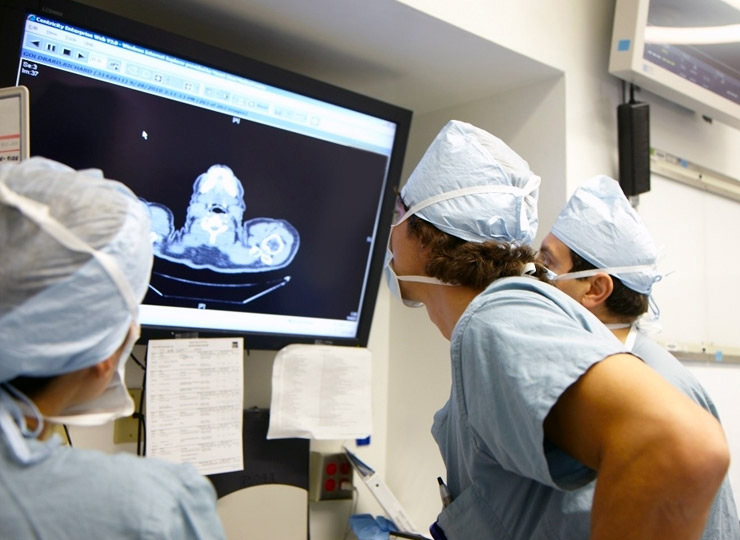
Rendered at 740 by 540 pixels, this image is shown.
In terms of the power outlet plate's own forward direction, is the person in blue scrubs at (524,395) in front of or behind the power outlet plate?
in front

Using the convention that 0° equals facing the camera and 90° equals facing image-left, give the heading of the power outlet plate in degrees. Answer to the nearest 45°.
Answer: approximately 0°

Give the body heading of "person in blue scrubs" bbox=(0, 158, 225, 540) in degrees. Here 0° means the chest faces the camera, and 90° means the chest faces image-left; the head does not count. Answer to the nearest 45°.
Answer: approximately 225°

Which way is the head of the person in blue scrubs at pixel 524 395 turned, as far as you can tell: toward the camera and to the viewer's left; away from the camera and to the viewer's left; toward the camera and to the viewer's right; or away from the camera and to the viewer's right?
away from the camera and to the viewer's left

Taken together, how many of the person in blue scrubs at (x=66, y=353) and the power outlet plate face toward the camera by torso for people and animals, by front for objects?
1

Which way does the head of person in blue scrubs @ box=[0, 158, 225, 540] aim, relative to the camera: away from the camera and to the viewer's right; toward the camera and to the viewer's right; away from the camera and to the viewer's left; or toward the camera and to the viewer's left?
away from the camera and to the viewer's right

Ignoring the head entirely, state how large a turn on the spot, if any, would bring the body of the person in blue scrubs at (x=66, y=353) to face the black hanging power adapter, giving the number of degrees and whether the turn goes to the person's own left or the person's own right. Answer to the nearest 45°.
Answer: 0° — they already face it

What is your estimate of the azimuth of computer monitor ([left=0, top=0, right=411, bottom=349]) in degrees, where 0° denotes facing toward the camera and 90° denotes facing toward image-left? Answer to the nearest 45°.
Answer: approximately 315°
